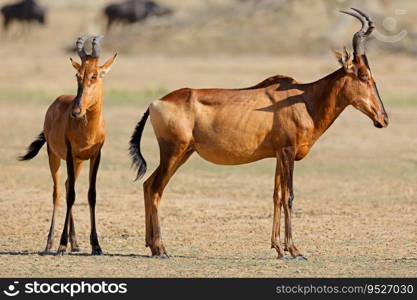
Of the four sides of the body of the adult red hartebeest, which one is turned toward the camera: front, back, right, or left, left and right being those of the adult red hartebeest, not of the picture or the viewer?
right

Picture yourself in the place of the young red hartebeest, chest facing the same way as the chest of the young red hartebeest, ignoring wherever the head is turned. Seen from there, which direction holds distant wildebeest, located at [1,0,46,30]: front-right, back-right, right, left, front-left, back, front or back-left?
back-left

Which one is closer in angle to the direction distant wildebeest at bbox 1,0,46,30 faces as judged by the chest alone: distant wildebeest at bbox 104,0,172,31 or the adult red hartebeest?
the distant wildebeest

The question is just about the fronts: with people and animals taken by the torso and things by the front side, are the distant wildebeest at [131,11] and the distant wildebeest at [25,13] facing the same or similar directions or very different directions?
same or similar directions

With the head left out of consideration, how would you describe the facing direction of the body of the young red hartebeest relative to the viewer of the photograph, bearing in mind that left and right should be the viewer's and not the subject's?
facing the viewer and to the right of the viewer

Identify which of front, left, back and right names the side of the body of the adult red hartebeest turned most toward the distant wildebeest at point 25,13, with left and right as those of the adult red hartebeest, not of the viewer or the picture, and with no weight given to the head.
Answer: left

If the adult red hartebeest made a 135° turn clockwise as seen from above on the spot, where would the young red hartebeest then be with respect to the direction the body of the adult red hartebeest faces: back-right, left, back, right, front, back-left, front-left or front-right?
front-right
